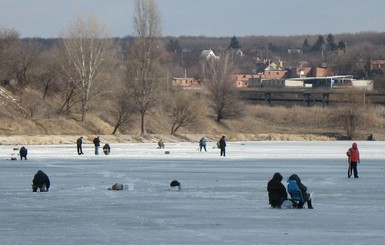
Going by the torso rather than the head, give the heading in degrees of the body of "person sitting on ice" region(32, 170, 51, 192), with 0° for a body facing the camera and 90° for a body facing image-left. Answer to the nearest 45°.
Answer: approximately 180°

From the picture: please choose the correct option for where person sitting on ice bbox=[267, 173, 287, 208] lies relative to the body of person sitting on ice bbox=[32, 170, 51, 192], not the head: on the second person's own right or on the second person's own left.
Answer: on the second person's own right
